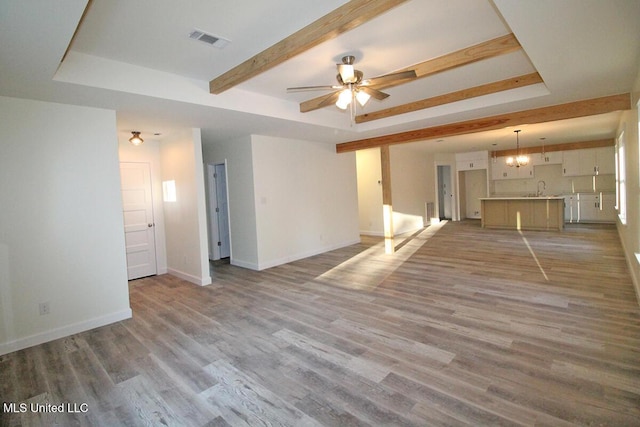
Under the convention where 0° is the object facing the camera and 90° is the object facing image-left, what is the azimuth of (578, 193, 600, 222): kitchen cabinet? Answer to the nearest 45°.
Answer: approximately 0°

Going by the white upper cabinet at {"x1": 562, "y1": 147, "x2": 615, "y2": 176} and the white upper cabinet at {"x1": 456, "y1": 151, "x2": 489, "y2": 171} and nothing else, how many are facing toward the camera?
2

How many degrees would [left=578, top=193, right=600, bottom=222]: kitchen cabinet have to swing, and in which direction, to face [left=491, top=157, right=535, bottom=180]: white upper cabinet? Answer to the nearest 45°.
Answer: approximately 90° to its right

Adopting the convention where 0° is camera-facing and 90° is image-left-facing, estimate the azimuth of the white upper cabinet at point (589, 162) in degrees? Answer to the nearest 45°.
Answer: approximately 0°

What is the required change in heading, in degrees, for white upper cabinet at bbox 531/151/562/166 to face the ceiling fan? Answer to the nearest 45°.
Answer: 0° — it already faces it

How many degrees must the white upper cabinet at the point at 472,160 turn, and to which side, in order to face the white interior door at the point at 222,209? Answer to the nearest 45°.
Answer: approximately 45° to its right
